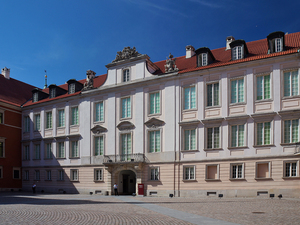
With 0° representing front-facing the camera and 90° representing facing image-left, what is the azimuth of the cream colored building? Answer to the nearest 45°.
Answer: approximately 45°

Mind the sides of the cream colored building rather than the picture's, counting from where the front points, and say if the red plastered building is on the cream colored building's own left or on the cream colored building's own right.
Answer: on the cream colored building's own right

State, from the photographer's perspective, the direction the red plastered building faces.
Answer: facing the viewer and to the right of the viewer

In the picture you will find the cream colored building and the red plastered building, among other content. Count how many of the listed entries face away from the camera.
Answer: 0

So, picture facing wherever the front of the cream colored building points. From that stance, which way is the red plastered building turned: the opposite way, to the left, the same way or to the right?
to the left
